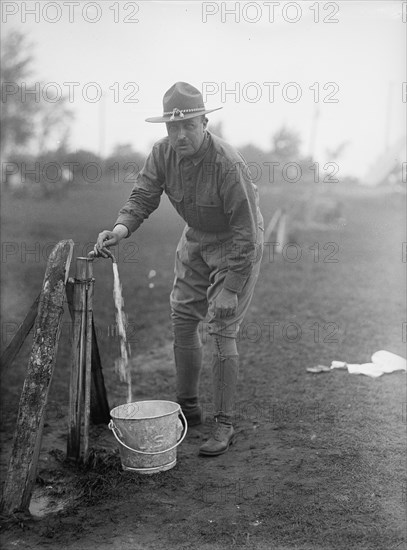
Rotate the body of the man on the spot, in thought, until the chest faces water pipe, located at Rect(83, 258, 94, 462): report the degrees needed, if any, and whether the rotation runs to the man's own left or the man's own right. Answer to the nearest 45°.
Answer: approximately 45° to the man's own right

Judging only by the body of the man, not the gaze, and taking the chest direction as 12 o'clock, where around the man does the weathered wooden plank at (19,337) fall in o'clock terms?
The weathered wooden plank is roughly at 1 o'clock from the man.

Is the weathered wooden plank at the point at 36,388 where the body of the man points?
yes

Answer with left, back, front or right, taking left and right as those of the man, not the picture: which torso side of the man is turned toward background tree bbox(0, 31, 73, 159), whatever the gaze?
right

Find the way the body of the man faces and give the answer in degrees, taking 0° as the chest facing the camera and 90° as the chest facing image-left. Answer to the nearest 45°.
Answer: approximately 45°
